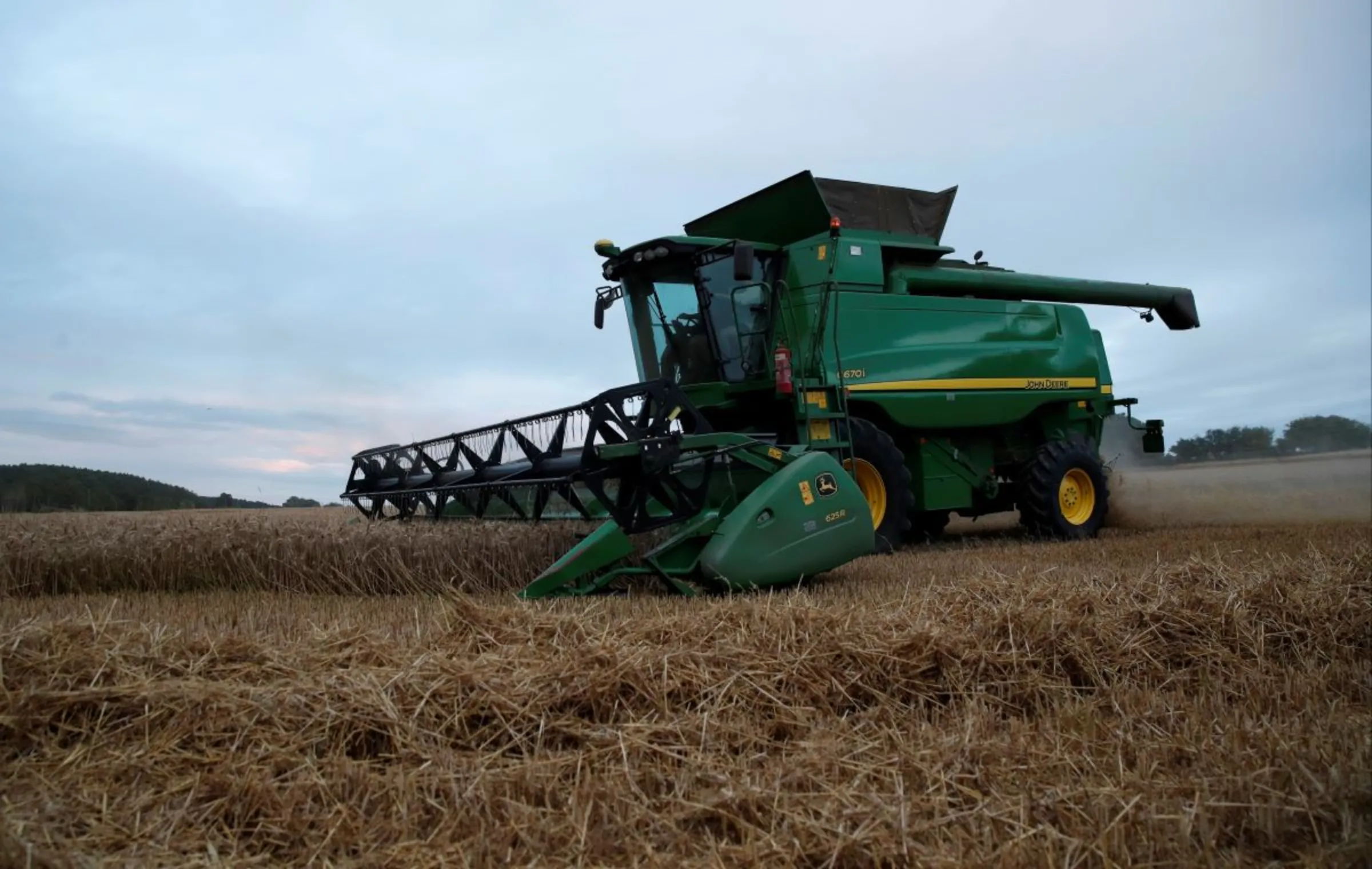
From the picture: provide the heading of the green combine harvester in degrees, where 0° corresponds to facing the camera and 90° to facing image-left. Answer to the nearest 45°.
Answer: approximately 45°
